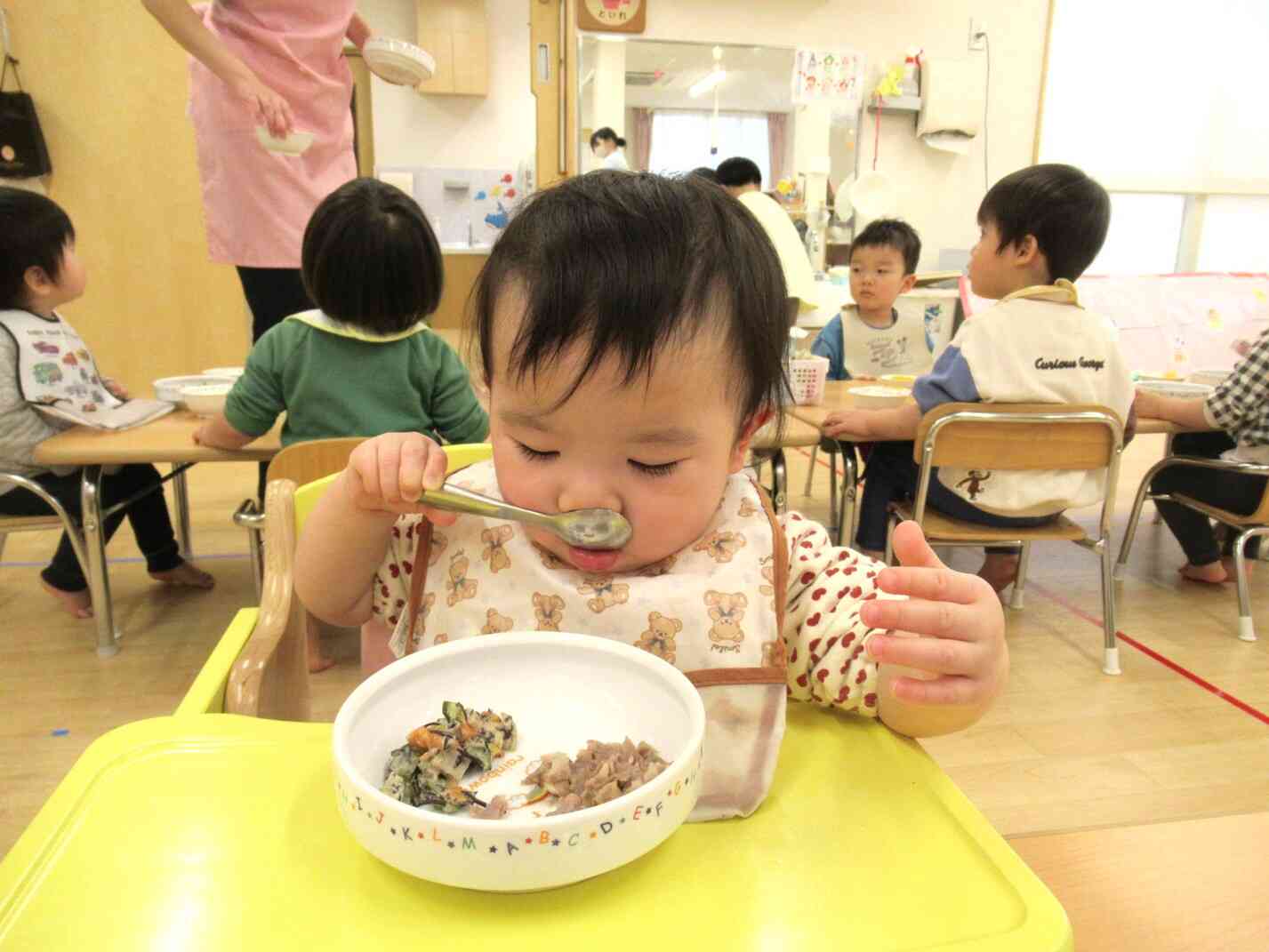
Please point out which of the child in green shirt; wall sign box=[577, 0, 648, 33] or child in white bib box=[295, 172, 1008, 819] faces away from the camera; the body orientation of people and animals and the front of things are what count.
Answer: the child in green shirt

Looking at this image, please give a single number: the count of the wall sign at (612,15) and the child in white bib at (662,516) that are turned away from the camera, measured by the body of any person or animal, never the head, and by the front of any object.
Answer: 0

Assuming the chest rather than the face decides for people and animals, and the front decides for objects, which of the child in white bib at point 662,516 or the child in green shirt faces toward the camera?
the child in white bib

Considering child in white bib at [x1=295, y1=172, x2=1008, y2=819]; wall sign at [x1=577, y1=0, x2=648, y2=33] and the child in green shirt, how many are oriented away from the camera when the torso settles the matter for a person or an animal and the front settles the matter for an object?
1

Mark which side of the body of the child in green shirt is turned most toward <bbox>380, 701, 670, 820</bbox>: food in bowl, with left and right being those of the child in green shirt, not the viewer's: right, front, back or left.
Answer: back

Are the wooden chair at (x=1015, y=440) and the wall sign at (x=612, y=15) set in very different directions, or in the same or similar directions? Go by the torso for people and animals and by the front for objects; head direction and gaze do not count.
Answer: very different directions

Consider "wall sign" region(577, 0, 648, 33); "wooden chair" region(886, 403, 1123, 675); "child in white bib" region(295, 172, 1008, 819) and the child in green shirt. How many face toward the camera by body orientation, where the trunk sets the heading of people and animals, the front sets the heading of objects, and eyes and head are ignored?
2

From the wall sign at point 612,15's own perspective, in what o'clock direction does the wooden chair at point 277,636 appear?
The wooden chair is roughly at 12 o'clock from the wall sign.

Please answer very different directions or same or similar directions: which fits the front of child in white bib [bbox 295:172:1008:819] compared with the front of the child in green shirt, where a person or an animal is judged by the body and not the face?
very different directions

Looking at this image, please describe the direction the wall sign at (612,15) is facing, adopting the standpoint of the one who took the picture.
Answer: facing the viewer

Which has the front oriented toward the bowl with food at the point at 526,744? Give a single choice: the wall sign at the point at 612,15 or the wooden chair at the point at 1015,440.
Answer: the wall sign

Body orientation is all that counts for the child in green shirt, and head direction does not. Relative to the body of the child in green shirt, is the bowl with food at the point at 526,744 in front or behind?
behind

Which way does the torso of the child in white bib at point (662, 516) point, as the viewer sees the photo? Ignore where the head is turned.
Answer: toward the camera

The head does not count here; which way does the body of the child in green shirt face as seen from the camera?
away from the camera

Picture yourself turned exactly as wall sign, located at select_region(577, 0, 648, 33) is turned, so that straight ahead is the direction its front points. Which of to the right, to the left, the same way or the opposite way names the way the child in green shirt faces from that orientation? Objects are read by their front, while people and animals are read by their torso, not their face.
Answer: the opposite way

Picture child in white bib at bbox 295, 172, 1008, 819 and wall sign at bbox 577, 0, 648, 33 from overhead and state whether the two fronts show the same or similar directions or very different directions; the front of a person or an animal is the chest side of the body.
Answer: same or similar directions
